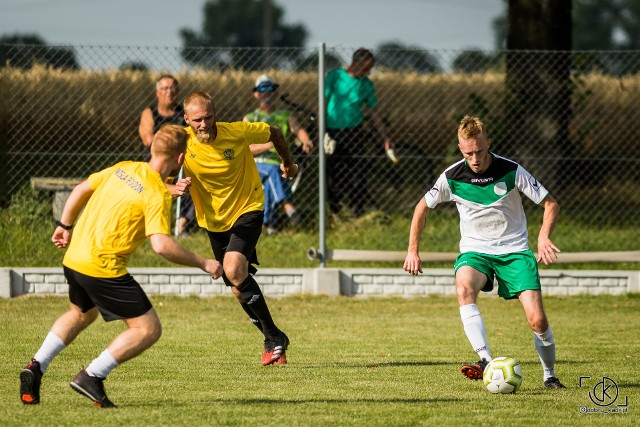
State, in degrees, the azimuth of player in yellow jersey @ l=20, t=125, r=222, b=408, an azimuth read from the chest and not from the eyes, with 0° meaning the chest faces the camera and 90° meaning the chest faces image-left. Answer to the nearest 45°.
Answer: approximately 225°

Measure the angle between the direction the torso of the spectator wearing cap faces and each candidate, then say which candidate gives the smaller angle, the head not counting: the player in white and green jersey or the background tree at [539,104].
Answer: the player in white and green jersey

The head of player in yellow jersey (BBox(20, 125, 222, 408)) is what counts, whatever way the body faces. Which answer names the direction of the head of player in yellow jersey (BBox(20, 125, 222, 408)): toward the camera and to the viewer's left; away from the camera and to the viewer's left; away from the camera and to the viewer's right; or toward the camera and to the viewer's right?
away from the camera and to the viewer's right

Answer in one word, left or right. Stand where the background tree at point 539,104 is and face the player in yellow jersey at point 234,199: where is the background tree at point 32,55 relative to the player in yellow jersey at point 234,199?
right

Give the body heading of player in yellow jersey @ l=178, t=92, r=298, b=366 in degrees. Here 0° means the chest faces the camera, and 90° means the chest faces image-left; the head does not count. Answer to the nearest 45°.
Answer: approximately 0°

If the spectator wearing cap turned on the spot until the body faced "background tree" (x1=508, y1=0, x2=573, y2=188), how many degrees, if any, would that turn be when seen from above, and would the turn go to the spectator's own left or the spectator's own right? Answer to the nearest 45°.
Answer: approximately 90° to the spectator's own left

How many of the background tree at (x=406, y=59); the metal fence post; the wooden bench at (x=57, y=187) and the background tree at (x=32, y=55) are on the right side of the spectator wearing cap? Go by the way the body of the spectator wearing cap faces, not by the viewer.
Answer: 2

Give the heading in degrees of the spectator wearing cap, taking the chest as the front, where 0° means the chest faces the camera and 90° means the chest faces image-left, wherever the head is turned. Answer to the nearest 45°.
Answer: approximately 0°
